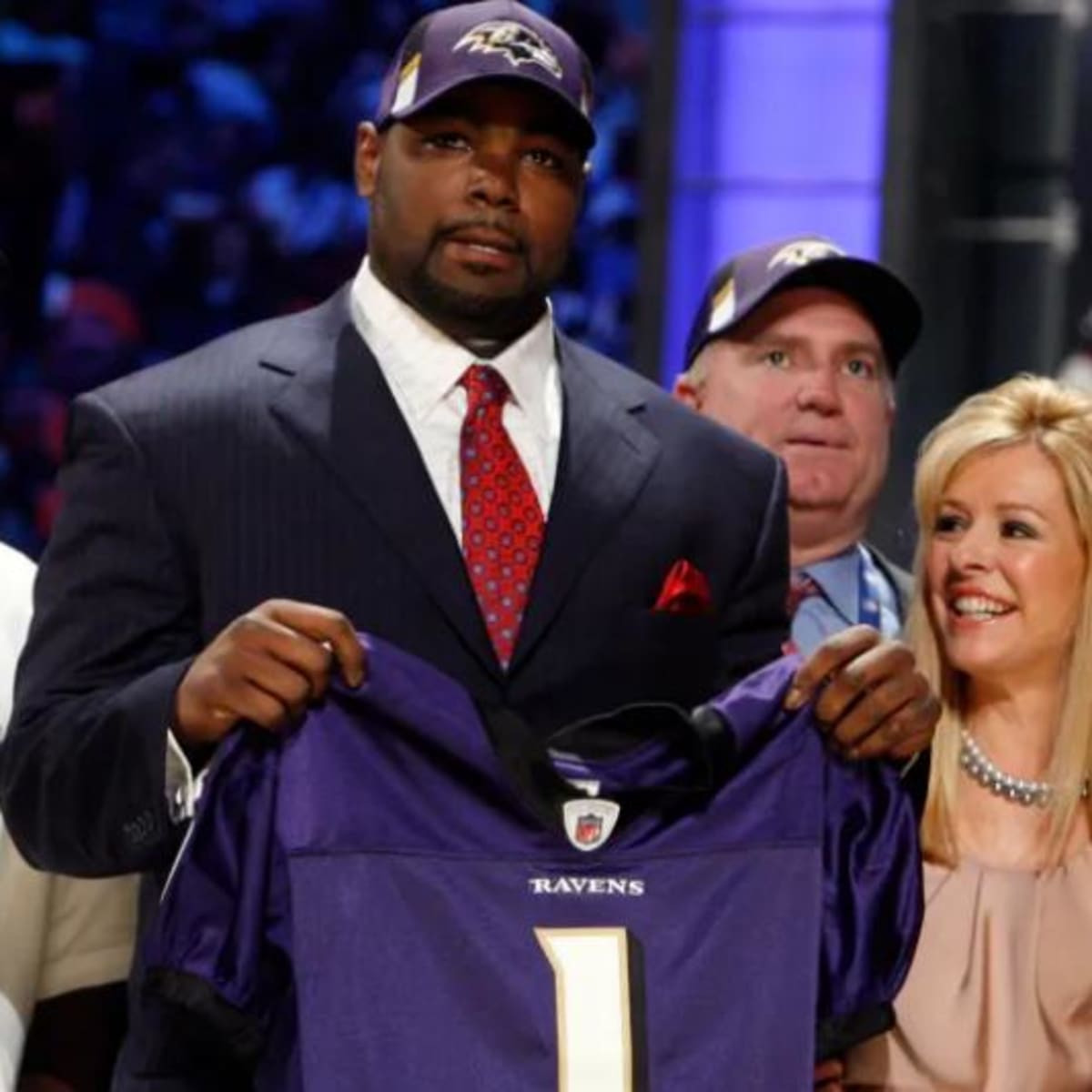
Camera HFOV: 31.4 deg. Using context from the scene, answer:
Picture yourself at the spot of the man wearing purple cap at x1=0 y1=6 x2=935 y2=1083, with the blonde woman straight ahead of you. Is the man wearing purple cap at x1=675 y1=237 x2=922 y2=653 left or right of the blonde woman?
left

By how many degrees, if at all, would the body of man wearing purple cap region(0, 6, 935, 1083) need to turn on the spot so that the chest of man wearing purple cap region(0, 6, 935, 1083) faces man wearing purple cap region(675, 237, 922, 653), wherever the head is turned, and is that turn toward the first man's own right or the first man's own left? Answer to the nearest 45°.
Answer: approximately 135° to the first man's own left

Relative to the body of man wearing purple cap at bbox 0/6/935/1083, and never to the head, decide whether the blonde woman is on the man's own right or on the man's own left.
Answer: on the man's own left

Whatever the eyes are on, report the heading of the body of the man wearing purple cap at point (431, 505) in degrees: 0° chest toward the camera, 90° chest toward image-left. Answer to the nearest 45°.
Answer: approximately 0°
